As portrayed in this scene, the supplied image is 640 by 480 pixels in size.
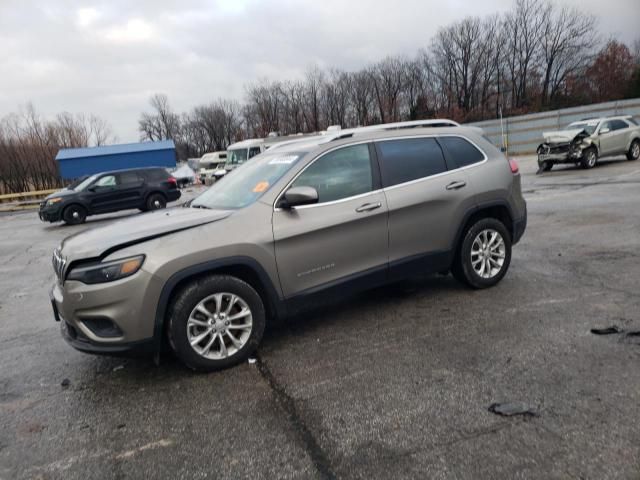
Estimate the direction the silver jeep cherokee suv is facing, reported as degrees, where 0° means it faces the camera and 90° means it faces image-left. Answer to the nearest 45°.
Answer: approximately 45°

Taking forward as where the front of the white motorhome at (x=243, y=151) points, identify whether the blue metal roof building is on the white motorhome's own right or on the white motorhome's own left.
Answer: on the white motorhome's own right

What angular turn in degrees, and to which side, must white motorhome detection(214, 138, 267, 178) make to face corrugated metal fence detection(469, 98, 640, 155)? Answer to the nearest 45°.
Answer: approximately 135° to its left

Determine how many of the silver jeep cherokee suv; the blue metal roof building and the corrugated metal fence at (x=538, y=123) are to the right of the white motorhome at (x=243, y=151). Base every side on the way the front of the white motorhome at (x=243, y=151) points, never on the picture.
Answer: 1

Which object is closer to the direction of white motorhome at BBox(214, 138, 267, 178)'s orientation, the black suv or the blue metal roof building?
the black suv

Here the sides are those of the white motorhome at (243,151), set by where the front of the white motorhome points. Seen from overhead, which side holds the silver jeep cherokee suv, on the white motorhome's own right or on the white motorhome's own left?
on the white motorhome's own left

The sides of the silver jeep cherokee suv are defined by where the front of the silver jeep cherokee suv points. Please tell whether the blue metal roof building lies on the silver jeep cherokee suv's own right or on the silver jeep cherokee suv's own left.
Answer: on the silver jeep cherokee suv's own right

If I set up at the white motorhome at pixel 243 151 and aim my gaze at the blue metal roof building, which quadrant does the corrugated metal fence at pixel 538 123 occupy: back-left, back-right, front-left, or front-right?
back-right

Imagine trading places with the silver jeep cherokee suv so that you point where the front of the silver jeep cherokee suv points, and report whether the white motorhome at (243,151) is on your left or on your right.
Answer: on your right

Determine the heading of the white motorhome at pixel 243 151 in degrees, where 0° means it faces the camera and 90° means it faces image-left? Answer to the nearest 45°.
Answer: approximately 45°

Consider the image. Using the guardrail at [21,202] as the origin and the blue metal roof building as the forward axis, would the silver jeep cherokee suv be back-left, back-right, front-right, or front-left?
back-right
